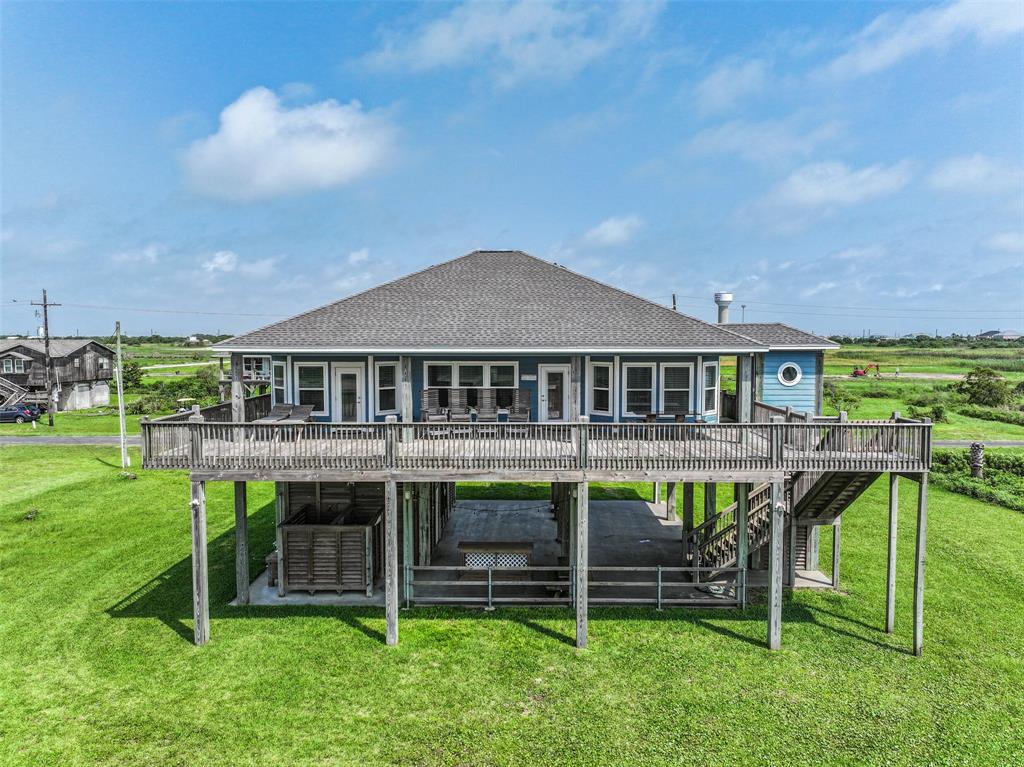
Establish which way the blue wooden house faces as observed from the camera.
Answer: facing the viewer

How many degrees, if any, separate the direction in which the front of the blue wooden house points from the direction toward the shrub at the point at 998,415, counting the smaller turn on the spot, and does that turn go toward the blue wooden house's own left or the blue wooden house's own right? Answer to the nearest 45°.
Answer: approximately 135° to the blue wooden house's own left

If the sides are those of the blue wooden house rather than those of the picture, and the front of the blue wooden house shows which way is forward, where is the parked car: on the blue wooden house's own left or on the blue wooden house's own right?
on the blue wooden house's own right
